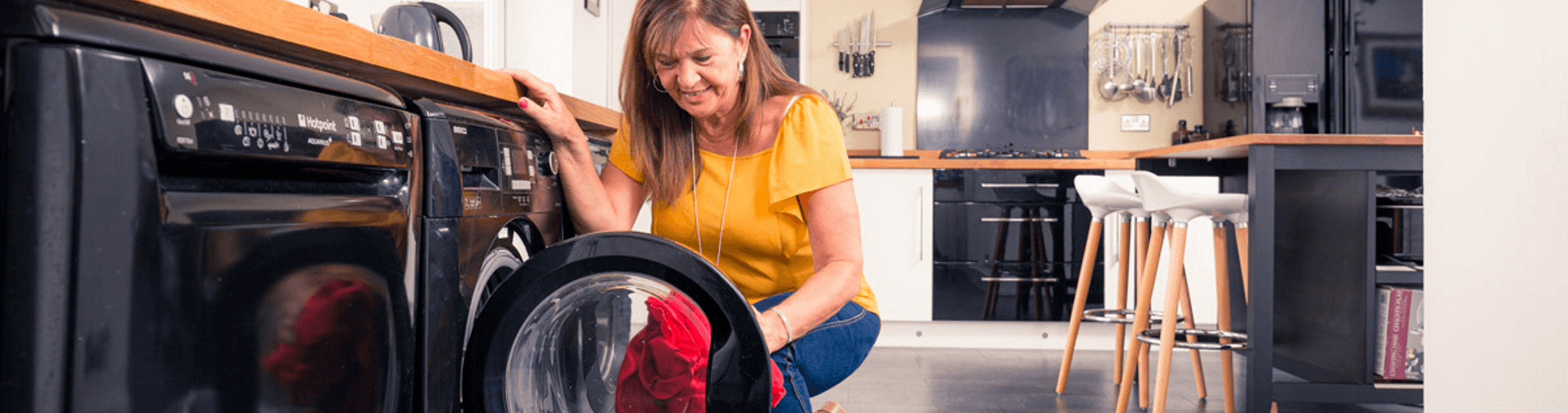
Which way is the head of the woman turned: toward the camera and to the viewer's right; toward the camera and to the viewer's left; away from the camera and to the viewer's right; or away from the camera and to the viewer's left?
toward the camera and to the viewer's left

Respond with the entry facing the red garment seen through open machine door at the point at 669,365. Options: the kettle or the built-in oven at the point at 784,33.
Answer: the built-in oven

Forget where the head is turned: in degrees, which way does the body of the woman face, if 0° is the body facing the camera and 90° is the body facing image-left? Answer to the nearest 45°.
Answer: approximately 45°

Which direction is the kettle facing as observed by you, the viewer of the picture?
facing to the left of the viewer

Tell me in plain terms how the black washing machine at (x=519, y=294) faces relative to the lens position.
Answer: facing the viewer and to the right of the viewer

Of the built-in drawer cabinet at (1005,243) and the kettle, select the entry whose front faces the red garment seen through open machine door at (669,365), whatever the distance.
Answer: the built-in drawer cabinet

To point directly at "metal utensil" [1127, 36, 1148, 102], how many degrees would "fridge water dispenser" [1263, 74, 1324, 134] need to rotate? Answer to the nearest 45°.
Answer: approximately 90° to its right

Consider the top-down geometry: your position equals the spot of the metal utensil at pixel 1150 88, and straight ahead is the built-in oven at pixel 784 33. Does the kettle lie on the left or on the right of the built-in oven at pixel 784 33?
left
